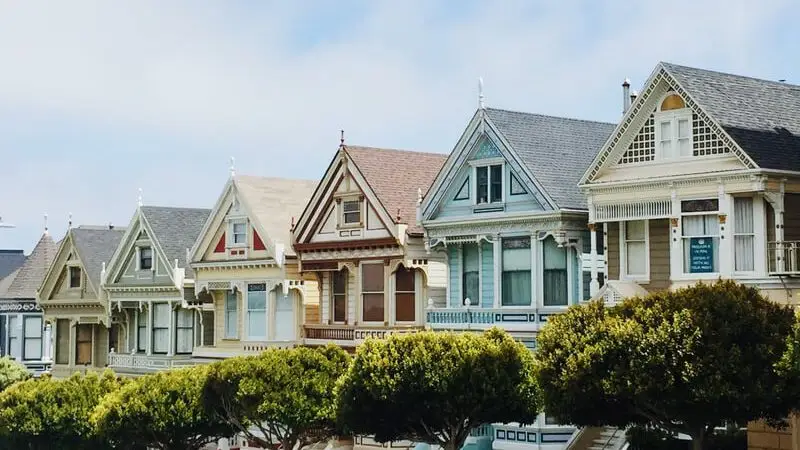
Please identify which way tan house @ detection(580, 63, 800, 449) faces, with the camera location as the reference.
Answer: facing the viewer and to the left of the viewer

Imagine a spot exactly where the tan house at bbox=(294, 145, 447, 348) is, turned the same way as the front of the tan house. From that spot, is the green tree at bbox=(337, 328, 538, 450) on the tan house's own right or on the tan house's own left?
on the tan house's own left

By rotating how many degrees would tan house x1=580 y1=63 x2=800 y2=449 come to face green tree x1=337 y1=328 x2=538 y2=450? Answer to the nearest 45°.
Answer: approximately 45° to its right

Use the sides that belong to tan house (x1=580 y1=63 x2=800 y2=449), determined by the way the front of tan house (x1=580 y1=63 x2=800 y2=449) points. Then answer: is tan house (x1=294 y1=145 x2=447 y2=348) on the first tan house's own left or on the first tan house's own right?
on the first tan house's own right

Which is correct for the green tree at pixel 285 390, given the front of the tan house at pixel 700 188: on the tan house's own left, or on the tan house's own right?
on the tan house's own right

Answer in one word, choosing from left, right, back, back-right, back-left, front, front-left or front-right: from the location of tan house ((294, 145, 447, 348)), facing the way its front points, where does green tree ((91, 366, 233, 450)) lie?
front-right

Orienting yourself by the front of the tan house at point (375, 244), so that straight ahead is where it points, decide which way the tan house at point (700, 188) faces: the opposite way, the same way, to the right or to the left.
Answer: the same way

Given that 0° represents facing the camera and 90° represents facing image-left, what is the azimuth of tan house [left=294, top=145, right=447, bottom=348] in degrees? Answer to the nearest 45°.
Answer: approximately 45°

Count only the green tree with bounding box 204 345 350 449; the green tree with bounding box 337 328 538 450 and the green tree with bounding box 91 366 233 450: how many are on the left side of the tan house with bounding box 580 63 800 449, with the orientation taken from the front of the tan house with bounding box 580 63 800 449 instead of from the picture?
0

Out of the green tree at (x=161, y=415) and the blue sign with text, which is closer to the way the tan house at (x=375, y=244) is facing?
the green tree

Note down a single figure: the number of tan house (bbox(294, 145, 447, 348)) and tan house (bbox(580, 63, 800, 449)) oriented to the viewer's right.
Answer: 0

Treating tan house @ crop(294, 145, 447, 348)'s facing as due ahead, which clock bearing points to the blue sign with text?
The blue sign with text is roughly at 9 o'clock from the tan house.
